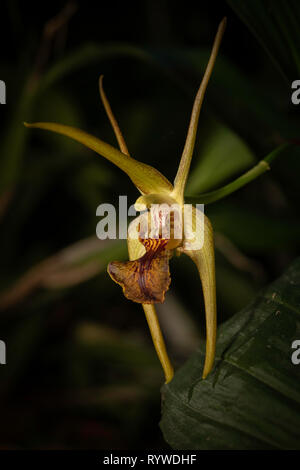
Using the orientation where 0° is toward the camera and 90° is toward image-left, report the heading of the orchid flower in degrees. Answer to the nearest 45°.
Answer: approximately 45°
